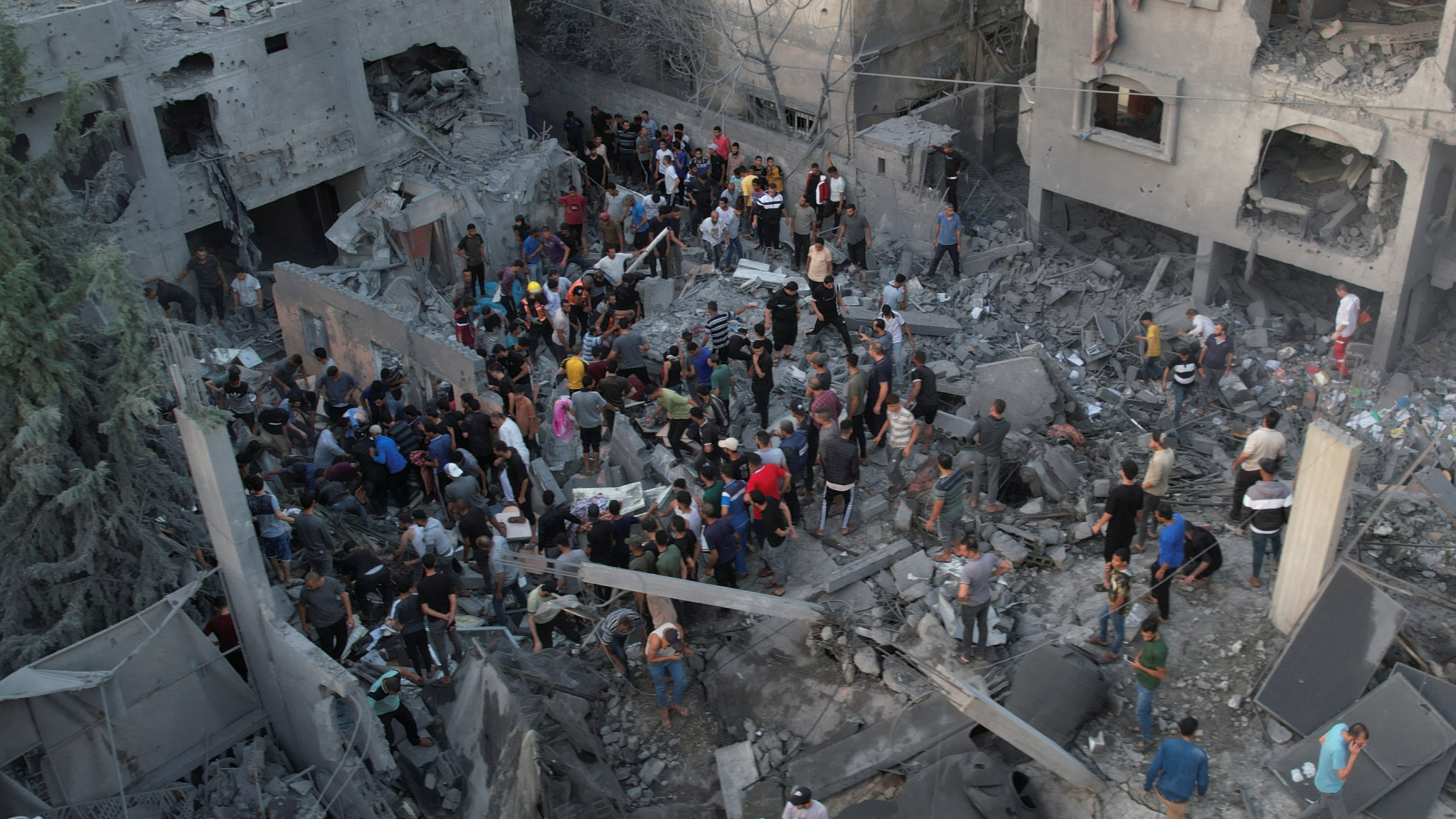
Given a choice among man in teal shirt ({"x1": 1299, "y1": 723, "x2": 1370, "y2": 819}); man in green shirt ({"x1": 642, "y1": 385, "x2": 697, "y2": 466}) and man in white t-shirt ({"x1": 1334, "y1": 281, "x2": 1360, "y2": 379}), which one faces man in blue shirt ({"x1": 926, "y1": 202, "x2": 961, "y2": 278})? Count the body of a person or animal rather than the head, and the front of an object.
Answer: the man in white t-shirt

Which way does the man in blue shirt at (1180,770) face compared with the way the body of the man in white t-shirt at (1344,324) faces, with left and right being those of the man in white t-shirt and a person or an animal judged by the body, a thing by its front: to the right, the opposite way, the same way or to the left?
to the right

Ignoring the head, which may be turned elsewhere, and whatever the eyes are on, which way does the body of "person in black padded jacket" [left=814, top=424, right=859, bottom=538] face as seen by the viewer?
away from the camera

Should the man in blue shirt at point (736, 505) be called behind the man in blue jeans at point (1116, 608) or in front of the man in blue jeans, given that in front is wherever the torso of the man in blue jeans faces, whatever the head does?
in front

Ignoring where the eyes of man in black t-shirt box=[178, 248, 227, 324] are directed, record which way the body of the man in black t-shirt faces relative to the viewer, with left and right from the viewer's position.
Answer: facing the viewer

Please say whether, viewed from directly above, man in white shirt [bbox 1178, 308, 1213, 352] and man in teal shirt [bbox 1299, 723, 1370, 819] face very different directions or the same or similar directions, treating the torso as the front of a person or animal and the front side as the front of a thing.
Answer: very different directions

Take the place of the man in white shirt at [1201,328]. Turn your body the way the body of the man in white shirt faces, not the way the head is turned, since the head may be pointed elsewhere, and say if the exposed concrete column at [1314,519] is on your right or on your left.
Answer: on your left

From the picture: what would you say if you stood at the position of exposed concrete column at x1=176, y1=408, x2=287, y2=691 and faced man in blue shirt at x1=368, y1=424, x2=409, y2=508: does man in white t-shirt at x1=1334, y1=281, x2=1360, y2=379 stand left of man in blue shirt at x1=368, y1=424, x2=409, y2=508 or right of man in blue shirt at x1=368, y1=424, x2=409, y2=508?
right
